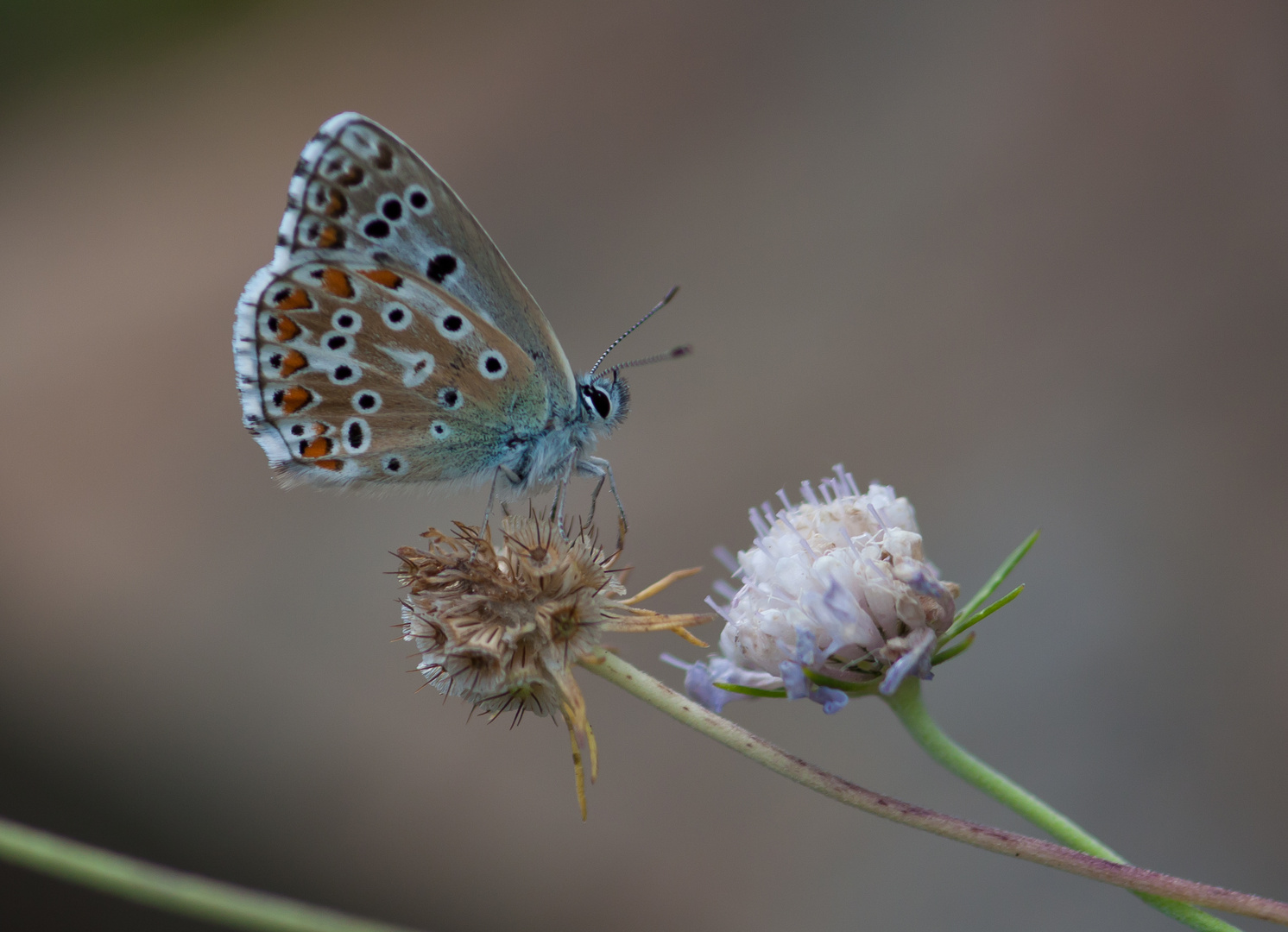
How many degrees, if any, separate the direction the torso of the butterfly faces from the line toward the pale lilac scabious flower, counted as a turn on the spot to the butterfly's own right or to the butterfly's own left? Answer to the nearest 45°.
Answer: approximately 45° to the butterfly's own right

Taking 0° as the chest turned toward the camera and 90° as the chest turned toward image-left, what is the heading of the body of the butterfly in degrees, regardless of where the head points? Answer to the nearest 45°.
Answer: approximately 270°

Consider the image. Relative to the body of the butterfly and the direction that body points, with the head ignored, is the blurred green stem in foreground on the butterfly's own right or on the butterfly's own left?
on the butterfly's own right
